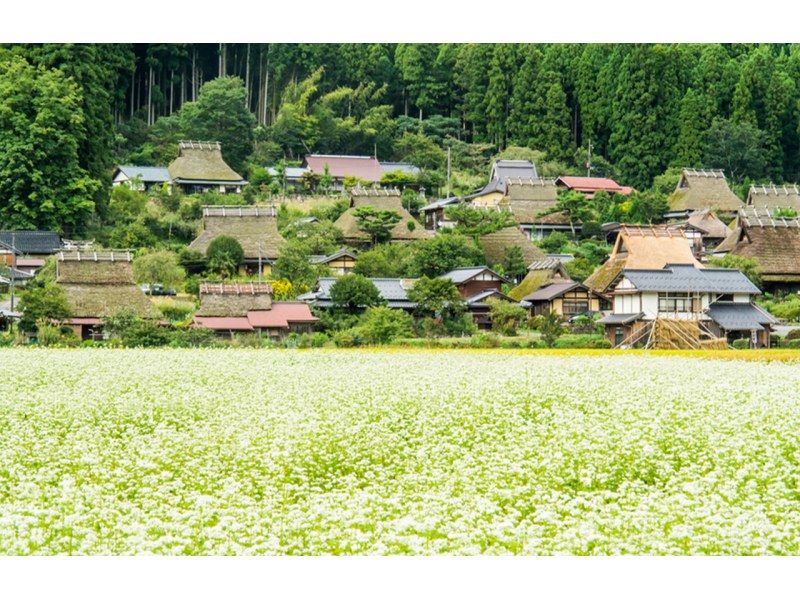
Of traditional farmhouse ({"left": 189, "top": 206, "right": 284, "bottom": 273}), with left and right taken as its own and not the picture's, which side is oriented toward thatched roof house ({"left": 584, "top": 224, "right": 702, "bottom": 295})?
left

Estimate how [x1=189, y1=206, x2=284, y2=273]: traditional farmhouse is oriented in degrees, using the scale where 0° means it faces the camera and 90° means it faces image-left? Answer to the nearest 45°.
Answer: approximately 0°

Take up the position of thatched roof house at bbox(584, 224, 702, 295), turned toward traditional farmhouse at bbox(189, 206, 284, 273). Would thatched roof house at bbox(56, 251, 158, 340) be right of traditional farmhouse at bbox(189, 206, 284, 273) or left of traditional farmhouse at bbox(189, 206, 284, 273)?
left

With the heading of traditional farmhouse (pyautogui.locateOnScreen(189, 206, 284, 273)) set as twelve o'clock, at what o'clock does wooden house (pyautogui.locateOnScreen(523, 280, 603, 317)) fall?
The wooden house is roughly at 10 o'clock from the traditional farmhouse.

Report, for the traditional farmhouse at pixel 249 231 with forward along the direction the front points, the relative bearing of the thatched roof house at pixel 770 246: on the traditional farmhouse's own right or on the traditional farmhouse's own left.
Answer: on the traditional farmhouse's own left

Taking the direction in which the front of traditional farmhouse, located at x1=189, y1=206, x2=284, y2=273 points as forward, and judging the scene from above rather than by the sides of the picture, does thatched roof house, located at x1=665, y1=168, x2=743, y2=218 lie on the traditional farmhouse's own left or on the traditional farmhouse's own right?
on the traditional farmhouse's own left

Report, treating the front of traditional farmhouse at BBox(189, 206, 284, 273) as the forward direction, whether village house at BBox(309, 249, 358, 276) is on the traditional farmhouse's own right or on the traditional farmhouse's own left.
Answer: on the traditional farmhouse's own left

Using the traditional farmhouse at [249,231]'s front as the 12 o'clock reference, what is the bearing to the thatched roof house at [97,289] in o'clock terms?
The thatched roof house is roughly at 1 o'clock from the traditional farmhouse.

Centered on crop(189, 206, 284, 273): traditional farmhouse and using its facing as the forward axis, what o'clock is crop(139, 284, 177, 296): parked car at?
The parked car is roughly at 1 o'clock from the traditional farmhouse.
